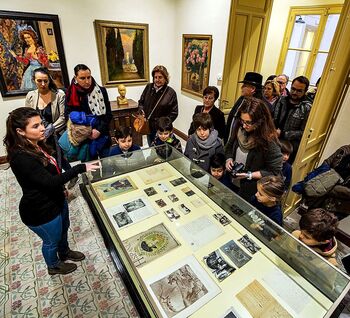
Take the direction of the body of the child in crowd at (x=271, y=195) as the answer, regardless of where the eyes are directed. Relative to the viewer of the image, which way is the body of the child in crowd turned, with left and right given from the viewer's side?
facing to the left of the viewer

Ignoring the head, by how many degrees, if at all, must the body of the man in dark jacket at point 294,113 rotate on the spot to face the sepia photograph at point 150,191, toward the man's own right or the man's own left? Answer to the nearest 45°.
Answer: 0° — they already face it

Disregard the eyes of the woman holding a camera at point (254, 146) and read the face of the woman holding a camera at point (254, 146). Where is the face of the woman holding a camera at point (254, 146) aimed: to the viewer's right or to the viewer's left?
to the viewer's left

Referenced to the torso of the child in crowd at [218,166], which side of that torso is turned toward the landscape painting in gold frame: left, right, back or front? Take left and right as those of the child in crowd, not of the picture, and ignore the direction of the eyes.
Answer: right

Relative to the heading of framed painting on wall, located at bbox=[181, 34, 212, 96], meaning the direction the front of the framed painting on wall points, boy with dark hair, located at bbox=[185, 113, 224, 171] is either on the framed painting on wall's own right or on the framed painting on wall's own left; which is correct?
on the framed painting on wall's own left

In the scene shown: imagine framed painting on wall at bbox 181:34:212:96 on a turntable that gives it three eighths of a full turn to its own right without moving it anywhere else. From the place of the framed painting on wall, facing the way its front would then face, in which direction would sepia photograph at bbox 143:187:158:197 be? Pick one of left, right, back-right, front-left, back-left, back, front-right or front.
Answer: back

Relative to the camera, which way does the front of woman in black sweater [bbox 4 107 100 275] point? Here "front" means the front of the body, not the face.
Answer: to the viewer's right

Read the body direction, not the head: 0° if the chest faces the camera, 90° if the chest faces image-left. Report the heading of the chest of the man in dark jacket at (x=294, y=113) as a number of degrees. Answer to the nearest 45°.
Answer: approximately 45°

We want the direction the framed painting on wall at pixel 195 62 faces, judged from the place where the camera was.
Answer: facing the viewer and to the left of the viewer

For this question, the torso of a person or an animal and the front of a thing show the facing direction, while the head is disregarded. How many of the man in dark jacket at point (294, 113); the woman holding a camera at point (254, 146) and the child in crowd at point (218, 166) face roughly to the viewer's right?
0

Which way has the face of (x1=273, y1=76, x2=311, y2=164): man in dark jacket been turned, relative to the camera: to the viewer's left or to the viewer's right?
to the viewer's left

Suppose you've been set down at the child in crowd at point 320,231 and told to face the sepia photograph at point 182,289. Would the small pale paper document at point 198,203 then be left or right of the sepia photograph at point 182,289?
right

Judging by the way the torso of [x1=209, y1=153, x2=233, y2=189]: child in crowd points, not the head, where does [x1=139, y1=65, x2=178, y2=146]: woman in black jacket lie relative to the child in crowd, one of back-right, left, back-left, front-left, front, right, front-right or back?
right
